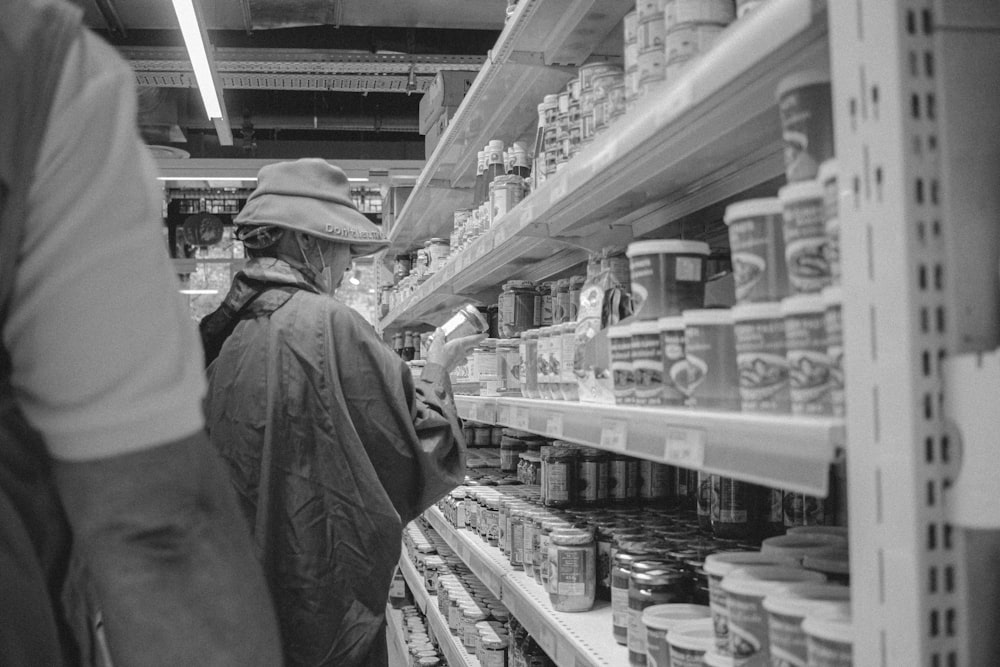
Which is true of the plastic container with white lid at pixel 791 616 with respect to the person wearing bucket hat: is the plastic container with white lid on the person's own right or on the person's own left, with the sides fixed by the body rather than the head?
on the person's own right

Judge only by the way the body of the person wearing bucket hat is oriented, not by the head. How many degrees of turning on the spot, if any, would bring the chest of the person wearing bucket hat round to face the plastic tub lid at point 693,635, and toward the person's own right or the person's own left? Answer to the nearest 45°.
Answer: approximately 90° to the person's own right

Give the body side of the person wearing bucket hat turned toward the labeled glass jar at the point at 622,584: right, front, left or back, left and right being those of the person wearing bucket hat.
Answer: right

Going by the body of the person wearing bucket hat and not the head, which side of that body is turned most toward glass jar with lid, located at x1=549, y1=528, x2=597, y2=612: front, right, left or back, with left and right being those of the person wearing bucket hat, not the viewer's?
right

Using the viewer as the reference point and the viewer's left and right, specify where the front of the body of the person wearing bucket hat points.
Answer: facing away from the viewer and to the right of the viewer

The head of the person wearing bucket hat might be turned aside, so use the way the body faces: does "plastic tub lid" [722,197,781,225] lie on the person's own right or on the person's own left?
on the person's own right

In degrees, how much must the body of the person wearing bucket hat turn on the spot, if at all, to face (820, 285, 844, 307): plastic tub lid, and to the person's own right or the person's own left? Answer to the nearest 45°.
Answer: approximately 135° to the person's own right

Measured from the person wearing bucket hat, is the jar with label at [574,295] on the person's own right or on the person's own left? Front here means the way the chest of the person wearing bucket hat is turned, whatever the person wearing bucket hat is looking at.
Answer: on the person's own right

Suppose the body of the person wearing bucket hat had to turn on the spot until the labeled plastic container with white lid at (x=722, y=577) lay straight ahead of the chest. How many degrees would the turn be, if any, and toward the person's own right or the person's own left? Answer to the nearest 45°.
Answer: approximately 90° to the person's own right

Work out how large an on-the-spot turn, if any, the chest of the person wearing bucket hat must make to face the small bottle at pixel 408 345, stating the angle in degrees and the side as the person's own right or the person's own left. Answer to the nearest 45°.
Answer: approximately 45° to the person's own left

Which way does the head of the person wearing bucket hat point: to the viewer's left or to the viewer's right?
to the viewer's right

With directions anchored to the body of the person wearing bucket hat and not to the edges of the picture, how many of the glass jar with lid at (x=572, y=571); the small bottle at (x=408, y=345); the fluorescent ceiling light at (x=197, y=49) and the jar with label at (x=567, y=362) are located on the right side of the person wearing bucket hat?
2
